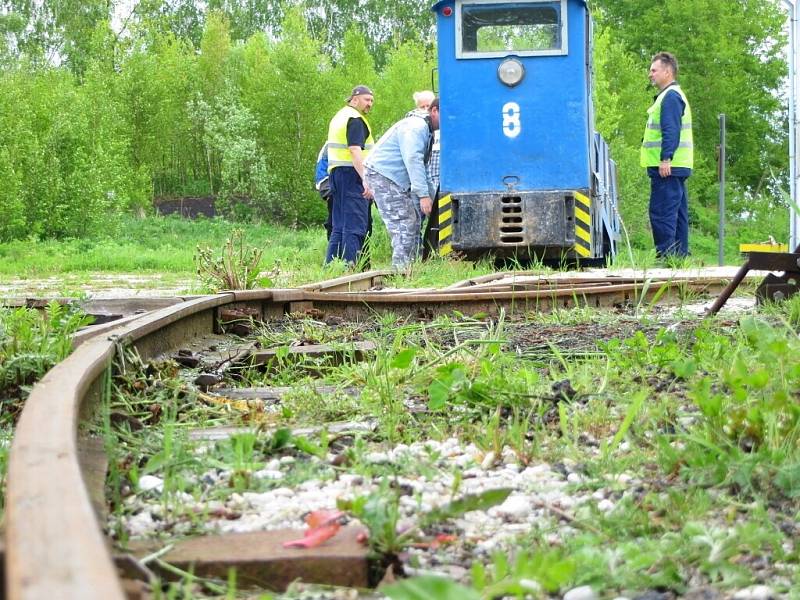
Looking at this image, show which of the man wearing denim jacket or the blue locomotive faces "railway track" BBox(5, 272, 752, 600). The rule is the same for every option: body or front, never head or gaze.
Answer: the blue locomotive

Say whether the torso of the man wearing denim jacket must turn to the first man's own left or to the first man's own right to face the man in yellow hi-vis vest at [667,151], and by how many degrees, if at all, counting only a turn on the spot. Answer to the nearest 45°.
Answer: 0° — they already face them

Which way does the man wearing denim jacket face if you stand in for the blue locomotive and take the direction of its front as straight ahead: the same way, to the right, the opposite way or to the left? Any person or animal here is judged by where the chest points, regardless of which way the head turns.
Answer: to the left

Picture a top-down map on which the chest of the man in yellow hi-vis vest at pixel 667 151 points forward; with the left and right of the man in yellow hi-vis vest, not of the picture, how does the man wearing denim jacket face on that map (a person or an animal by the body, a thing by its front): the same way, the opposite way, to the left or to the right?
the opposite way

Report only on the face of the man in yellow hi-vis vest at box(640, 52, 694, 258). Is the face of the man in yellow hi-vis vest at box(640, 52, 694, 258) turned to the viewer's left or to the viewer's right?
to the viewer's left

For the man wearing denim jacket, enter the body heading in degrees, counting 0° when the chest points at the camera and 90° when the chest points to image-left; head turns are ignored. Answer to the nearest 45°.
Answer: approximately 270°

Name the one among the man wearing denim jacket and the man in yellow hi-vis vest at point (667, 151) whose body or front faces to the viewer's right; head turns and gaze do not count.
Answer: the man wearing denim jacket

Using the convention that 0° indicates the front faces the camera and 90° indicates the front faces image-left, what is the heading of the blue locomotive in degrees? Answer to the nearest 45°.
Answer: approximately 0°

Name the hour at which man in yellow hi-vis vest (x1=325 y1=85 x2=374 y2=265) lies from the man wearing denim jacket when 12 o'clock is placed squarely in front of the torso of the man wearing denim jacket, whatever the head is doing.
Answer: The man in yellow hi-vis vest is roughly at 7 o'clock from the man wearing denim jacket.

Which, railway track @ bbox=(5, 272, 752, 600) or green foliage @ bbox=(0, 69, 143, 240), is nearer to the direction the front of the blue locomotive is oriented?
the railway track

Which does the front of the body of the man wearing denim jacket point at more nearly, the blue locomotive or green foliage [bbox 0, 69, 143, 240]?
the blue locomotive

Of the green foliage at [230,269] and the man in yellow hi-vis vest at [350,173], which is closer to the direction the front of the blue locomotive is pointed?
the green foliage
